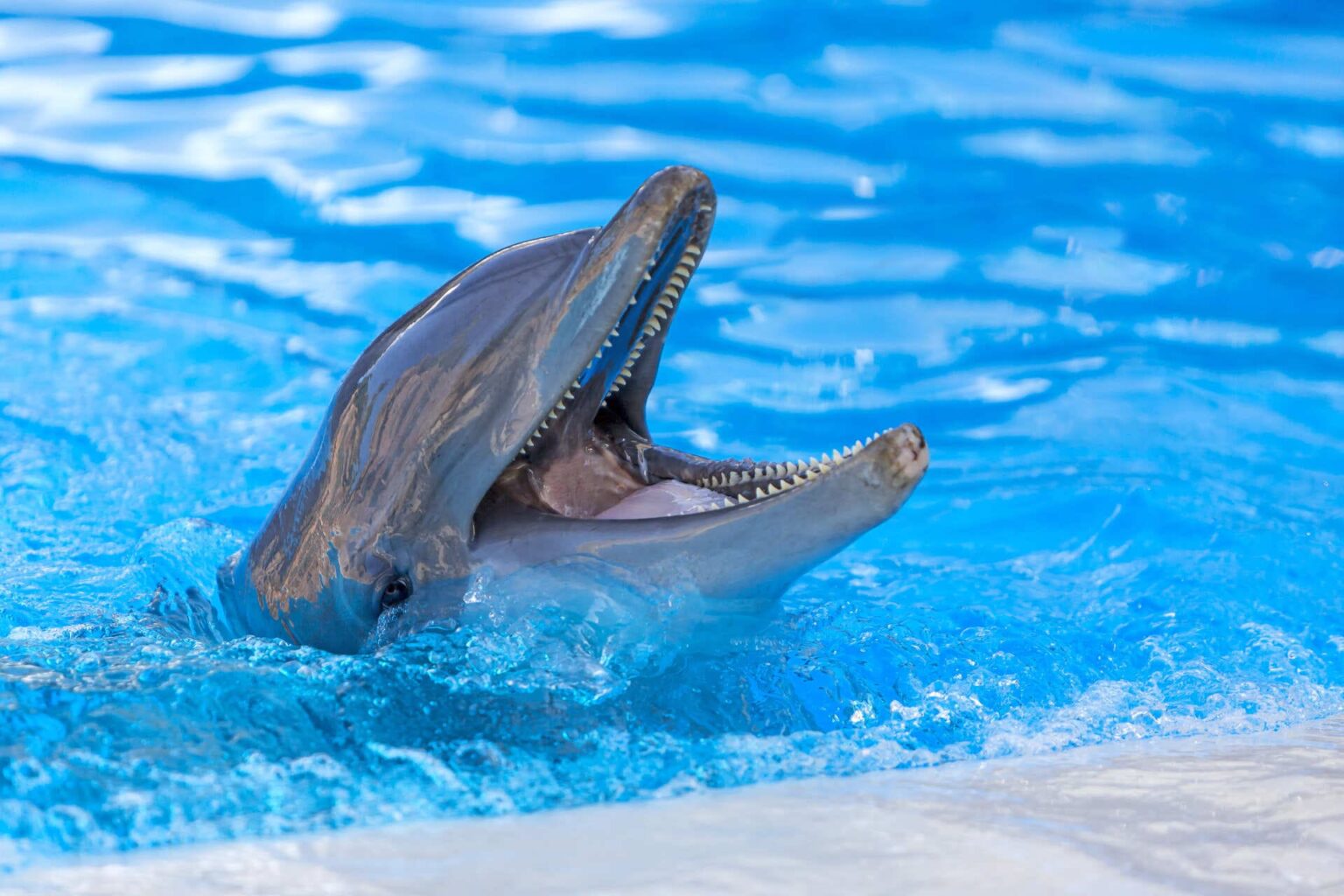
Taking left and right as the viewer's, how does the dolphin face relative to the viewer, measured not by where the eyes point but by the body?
facing to the right of the viewer
